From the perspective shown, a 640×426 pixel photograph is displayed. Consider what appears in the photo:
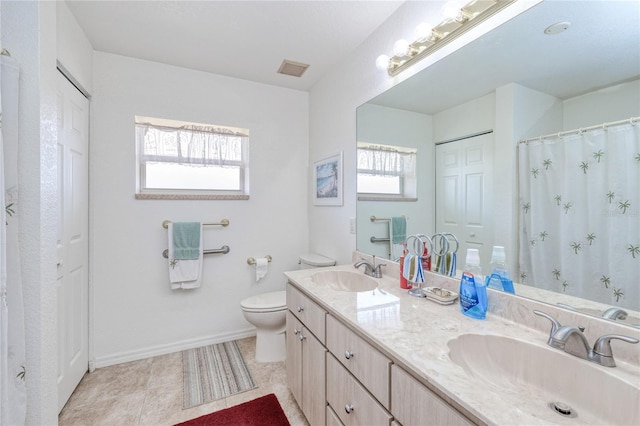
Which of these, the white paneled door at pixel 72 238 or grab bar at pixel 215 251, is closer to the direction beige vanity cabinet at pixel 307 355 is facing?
the white paneled door

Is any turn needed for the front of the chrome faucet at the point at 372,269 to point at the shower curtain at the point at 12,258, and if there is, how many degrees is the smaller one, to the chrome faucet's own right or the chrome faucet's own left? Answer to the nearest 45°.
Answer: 0° — it already faces it

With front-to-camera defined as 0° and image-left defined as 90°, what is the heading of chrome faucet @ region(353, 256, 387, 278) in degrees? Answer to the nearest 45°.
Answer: approximately 45°

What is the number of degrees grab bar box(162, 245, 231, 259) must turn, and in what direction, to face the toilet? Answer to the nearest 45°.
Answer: approximately 45° to its left

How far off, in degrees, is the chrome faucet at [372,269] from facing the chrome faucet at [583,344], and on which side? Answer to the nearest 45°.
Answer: approximately 90° to its left
